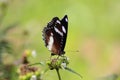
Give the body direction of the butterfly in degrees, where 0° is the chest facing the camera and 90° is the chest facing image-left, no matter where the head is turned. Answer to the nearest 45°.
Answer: approximately 270°
